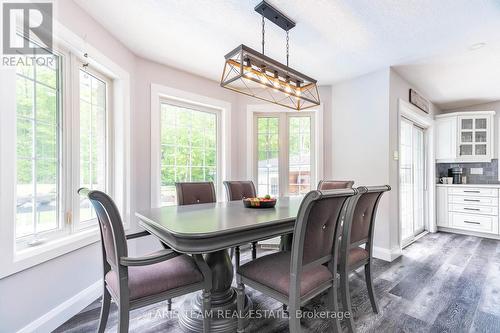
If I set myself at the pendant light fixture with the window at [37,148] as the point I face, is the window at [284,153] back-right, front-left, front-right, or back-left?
back-right

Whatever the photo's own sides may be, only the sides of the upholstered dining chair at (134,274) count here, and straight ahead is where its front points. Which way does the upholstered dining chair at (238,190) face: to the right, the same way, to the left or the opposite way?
to the right

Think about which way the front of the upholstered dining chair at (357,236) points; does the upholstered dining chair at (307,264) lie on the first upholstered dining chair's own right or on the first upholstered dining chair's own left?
on the first upholstered dining chair's own left

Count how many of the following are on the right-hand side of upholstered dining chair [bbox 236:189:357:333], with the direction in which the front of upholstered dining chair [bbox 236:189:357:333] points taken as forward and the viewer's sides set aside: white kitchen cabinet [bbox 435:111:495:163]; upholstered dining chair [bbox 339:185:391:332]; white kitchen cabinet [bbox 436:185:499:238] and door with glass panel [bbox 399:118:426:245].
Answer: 4

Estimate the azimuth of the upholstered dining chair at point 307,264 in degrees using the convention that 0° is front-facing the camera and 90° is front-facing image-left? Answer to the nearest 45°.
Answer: approximately 135°

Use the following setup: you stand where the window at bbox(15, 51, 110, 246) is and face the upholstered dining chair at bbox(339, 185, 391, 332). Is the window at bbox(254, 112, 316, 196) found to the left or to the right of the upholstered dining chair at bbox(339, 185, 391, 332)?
left

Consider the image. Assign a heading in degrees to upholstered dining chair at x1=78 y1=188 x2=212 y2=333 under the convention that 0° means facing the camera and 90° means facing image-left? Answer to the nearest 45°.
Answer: approximately 225°

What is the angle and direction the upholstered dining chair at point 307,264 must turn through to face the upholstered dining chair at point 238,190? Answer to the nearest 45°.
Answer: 0° — it already faces it

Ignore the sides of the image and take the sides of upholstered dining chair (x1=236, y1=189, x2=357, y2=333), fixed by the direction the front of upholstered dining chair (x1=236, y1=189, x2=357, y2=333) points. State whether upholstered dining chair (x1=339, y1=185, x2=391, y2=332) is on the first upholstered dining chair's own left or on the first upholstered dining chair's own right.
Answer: on the first upholstered dining chair's own right

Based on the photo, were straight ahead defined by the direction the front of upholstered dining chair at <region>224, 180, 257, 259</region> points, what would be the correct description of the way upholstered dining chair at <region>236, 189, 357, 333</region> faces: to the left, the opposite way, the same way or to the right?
the opposite way
